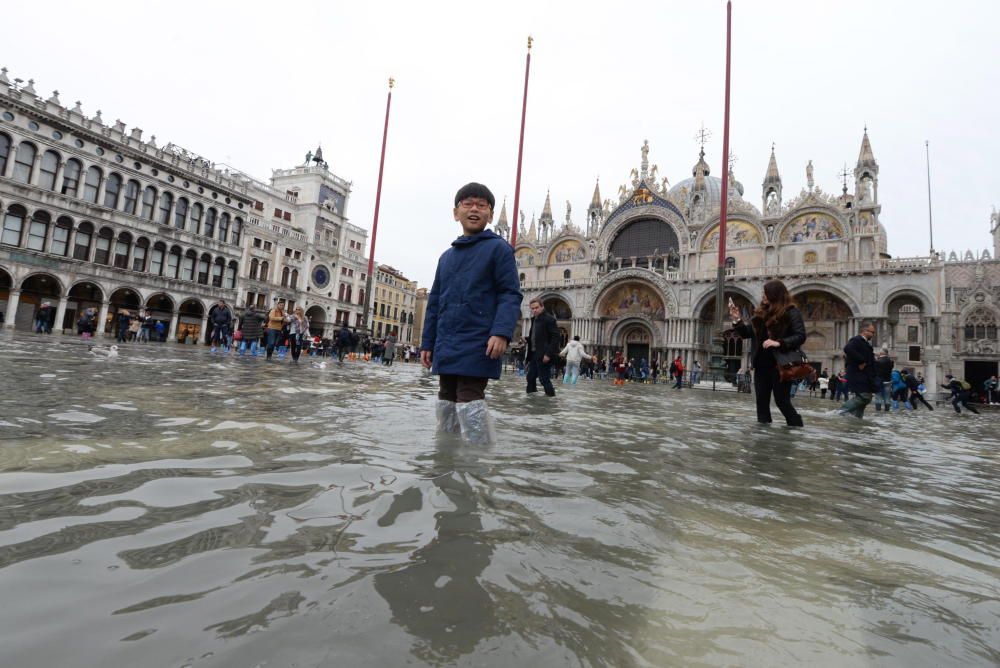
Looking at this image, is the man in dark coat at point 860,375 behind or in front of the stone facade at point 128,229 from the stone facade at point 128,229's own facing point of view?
in front

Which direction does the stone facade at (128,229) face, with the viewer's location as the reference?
facing the viewer and to the right of the viewer

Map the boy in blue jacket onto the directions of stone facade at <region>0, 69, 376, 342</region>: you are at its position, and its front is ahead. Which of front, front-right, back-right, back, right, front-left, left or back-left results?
front-right

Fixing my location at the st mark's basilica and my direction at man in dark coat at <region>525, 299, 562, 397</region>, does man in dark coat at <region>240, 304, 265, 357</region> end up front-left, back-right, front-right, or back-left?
front-right

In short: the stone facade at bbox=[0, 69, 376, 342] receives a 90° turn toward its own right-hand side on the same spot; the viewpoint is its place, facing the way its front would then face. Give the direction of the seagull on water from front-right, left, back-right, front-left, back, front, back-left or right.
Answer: front-left

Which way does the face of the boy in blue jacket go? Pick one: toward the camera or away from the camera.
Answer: toward the camera
